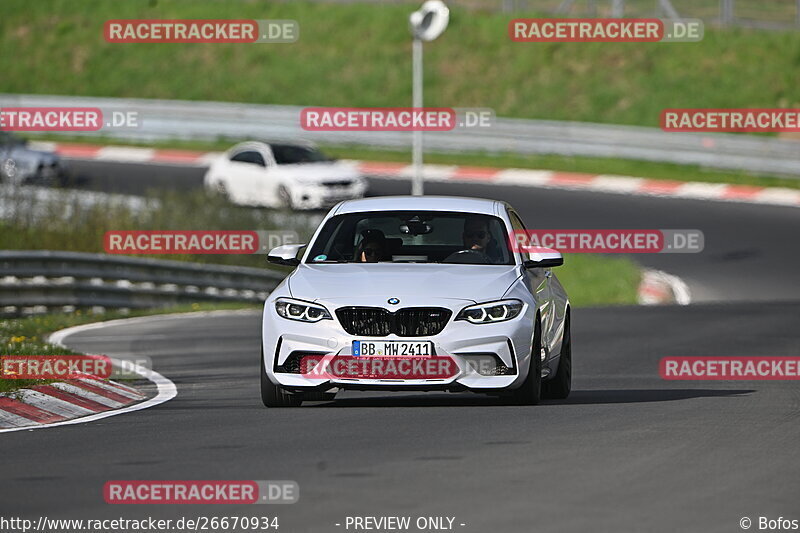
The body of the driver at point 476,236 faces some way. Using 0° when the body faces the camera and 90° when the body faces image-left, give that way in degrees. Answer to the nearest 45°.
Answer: approximately 0°

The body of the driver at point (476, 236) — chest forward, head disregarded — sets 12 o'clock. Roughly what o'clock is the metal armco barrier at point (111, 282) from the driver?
The metal armco barrier is roughly at 5 o'clock from the driver.

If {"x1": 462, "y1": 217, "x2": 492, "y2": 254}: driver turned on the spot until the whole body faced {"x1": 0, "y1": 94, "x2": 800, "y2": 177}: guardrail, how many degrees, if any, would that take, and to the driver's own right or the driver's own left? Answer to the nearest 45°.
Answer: approximately 180°

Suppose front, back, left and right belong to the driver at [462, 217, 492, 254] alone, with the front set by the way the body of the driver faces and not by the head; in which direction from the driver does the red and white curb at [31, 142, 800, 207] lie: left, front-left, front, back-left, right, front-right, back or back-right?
back

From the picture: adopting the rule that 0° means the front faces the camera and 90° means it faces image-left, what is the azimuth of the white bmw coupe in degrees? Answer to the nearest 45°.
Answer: approximately 0°

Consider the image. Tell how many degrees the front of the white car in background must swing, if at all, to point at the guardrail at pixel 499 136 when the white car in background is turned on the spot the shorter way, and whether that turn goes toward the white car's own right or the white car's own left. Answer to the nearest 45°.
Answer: approximately 90° to the white car's own left

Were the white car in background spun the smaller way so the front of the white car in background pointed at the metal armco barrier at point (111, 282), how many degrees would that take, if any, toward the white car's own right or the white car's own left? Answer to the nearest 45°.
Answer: approximately 45° to the white car's own right

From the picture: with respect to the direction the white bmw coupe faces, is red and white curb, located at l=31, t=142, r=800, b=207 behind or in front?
behind

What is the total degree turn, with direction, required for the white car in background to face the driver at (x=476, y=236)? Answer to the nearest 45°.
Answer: approximately 45° to its right
